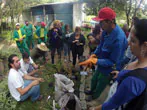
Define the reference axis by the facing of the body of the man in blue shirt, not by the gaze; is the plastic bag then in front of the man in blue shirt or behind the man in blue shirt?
in front

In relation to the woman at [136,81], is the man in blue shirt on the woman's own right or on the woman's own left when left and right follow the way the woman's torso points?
on the woman's own right

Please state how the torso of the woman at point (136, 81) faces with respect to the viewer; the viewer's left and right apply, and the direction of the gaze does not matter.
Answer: facing to the left of the viewer

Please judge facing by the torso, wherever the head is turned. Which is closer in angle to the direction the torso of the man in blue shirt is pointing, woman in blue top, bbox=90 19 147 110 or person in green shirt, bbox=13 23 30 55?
the person in green shirt

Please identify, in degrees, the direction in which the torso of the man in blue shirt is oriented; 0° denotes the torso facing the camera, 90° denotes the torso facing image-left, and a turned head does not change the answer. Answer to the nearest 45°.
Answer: approximately 90°

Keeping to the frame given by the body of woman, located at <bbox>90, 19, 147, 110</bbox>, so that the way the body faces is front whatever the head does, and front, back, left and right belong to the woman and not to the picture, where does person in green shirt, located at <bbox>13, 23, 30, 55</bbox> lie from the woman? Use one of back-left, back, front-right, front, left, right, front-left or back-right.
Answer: front-right

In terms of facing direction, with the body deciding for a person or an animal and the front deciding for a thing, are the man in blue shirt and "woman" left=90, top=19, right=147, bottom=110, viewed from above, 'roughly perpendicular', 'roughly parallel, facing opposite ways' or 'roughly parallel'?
roughly parallel

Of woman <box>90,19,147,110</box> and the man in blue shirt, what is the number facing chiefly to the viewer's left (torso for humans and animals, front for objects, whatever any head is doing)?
2

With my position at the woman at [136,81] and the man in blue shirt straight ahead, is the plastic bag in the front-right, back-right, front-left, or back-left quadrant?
front-left
